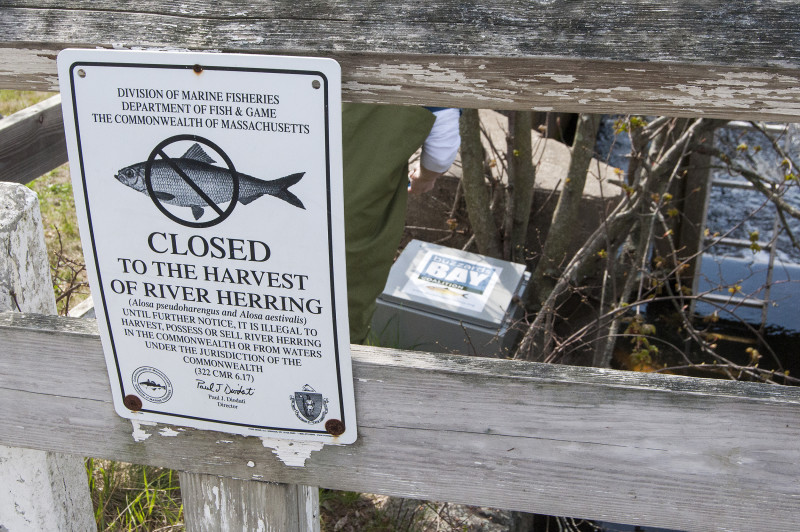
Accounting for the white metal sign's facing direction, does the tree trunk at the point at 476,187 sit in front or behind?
behind

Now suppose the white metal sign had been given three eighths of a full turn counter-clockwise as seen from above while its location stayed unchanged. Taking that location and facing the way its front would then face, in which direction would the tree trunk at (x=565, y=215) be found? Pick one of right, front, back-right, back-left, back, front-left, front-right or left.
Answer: front

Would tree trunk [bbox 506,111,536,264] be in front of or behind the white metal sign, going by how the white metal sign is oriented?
behind

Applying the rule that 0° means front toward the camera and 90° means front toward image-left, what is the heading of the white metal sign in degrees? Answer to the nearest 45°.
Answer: approximately 0°
